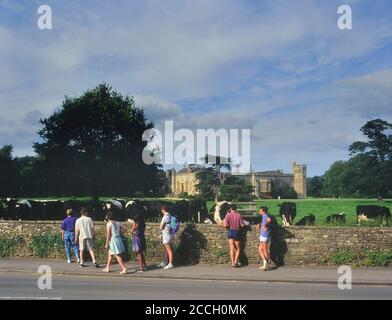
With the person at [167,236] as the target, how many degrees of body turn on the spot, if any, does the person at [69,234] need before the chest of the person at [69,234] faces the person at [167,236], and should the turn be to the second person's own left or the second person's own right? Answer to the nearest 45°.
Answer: approximately 135° to the second person's own right

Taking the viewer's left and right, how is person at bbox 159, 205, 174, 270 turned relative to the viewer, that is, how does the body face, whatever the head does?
facing to the left of the viewer

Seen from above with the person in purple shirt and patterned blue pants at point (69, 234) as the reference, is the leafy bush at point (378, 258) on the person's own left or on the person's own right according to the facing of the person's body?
on the person's own right

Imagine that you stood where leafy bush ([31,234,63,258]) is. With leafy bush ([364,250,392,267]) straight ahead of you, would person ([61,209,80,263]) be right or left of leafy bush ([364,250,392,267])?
right

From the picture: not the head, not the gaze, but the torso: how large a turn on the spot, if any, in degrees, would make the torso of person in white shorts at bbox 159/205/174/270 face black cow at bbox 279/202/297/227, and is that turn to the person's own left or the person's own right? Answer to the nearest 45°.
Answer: approximately 135° to the person's own right
